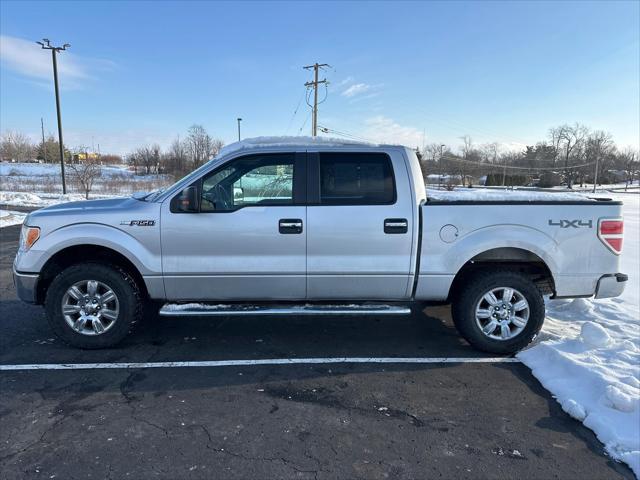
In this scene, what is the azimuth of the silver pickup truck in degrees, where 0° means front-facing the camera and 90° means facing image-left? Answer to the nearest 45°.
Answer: approximately 90°
